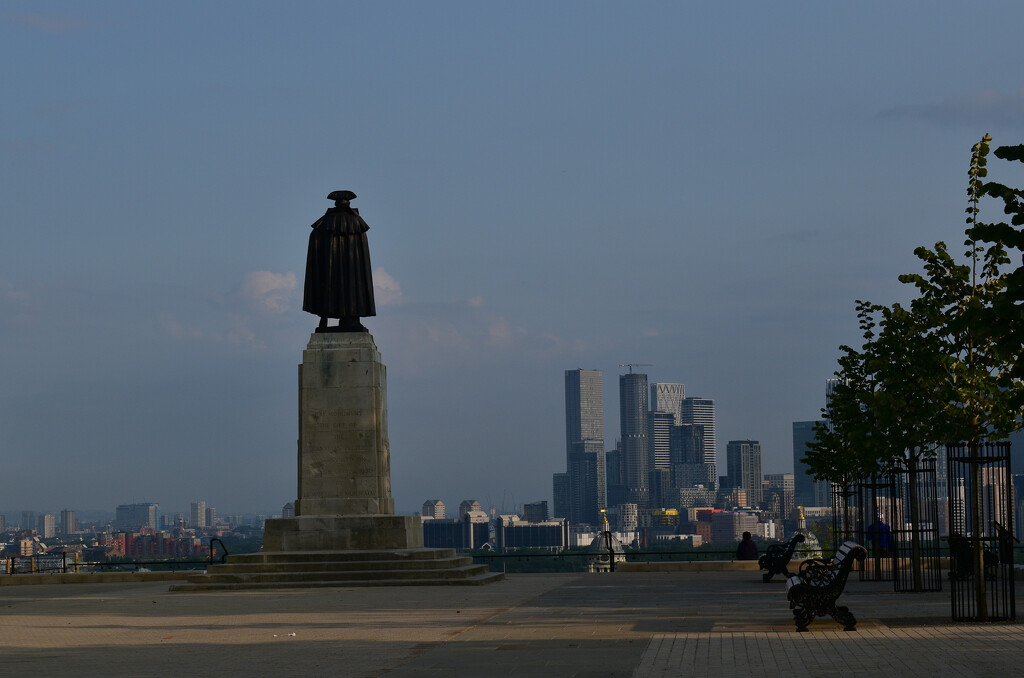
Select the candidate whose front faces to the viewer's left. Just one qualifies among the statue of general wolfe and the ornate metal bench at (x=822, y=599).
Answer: the ornate metal bench

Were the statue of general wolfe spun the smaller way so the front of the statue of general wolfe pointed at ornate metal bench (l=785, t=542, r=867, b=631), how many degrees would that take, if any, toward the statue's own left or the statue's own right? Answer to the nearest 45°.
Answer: approximately 180°

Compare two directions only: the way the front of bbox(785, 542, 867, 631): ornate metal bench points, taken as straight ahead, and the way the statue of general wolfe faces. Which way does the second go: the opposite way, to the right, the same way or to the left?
to the right

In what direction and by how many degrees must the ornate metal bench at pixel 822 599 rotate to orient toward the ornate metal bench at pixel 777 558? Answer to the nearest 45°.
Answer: approximately 90° to its right

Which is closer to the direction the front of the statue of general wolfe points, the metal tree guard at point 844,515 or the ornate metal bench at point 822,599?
the metal tree guard

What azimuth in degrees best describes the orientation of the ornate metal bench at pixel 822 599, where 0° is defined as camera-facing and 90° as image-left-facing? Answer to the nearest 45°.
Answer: approximately 90°

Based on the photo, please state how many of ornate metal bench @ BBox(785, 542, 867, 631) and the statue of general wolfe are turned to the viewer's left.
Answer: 1

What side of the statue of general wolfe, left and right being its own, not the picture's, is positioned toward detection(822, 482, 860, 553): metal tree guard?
right

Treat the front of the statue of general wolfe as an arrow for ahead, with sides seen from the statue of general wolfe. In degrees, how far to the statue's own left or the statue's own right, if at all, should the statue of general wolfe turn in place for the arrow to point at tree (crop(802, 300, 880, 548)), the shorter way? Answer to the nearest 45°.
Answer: approximately 90° to the statue's own right

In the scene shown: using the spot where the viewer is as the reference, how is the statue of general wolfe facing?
facing away from the viewer
